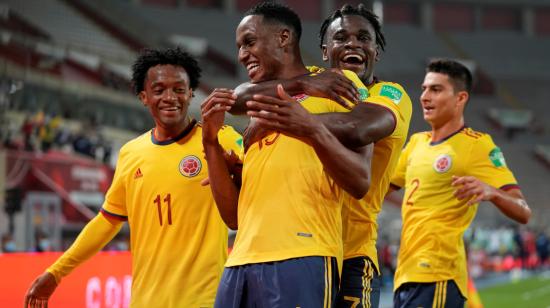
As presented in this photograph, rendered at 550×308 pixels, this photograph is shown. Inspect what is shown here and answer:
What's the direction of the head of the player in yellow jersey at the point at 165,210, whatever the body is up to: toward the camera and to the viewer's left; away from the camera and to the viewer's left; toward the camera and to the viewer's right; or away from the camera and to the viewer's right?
toward the camera and to the viewer's right

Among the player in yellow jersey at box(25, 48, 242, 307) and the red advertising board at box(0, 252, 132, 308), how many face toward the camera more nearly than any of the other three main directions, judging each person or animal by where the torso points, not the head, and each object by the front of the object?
2

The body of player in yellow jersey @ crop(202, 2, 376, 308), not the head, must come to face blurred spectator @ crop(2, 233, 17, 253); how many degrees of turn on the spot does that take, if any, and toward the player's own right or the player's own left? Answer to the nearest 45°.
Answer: approximately 90° to the player's own right

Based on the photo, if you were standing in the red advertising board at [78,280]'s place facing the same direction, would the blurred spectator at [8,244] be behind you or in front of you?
behind

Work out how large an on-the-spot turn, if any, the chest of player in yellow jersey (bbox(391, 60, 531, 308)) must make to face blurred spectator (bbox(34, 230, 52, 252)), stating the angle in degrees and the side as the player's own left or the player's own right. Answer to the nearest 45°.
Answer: approximately 90° to the player's own right

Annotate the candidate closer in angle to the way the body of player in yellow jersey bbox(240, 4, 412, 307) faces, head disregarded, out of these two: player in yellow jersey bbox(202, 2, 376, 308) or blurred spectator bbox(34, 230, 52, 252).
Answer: the player in yellow jersey

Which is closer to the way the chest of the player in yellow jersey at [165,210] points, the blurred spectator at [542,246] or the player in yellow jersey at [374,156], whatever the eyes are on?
the player in yellow jersey

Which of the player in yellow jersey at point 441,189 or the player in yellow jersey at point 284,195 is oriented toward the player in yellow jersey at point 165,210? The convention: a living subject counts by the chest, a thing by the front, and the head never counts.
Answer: the player in yellow jersey at point 441,189
